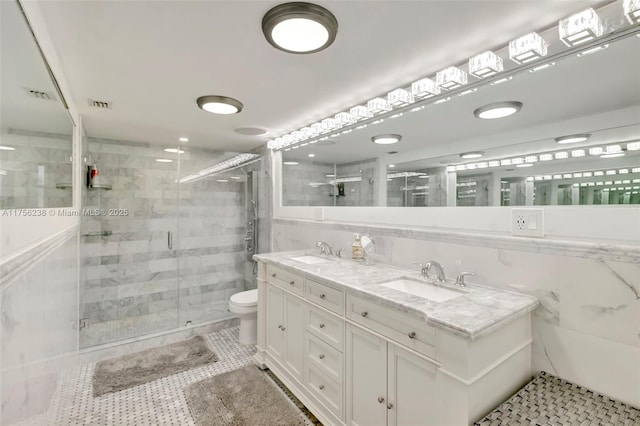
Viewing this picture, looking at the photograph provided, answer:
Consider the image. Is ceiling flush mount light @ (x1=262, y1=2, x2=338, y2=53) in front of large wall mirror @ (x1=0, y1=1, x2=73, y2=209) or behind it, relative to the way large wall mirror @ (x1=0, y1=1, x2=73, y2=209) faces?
in front

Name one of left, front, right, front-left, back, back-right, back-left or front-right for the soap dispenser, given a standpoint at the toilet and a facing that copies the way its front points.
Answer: back-left

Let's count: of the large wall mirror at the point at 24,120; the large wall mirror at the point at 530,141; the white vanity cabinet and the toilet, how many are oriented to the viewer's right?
1

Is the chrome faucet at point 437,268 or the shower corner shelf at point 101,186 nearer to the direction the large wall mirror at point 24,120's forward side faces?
the chrome faucet

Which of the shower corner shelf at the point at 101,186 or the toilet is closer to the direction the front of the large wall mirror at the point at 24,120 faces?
the toilet

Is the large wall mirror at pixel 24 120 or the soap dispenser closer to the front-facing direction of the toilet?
the large wall mirror

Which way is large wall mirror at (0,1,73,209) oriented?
to the viewer's right

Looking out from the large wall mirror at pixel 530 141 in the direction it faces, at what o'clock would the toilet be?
The toilet is roughly at 2 o'clock from the large wall mirror.

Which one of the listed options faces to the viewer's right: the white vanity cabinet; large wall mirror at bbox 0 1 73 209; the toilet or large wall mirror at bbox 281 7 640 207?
large wall mirror at bbox 0 1 73 209
